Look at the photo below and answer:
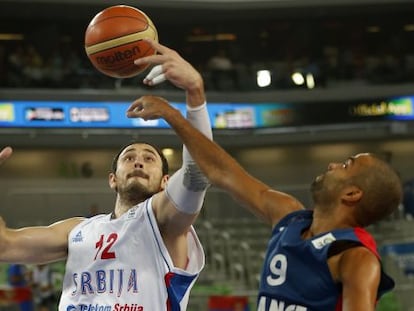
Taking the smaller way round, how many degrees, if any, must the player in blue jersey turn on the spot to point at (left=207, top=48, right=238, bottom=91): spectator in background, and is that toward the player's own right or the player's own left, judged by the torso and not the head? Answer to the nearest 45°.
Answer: approximately 135° to the player's own right

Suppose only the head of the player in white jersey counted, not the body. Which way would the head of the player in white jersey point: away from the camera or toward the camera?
toward the camera

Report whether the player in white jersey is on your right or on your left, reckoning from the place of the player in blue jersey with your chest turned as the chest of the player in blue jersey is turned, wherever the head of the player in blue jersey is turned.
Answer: on your right

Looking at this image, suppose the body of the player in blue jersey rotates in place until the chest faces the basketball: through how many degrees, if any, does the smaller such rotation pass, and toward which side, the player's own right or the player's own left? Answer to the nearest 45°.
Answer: approximately 90° to the player's own right

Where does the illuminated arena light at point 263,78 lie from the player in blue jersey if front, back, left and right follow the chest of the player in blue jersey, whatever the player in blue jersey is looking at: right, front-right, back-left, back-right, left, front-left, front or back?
back-right

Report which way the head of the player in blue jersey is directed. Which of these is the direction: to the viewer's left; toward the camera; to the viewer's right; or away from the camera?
to the viewer's left

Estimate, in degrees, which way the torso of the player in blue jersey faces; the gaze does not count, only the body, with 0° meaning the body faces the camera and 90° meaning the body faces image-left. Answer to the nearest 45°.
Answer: approximately 45°

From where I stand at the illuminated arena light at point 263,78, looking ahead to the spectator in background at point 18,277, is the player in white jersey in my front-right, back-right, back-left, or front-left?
front-left
